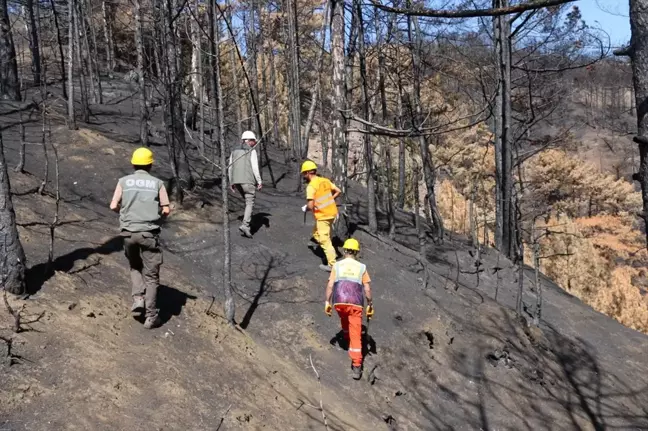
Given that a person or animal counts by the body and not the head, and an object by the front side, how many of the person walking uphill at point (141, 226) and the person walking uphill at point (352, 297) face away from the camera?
2

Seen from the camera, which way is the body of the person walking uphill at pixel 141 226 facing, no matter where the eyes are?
away from the camera

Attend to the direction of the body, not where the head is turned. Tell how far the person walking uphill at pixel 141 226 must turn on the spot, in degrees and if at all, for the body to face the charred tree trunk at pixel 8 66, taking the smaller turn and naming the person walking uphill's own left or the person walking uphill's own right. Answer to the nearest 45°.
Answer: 0° — they already face it

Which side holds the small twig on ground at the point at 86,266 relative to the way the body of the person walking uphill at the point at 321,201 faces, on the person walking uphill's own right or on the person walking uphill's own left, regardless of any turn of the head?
on the person walking uphill's own left

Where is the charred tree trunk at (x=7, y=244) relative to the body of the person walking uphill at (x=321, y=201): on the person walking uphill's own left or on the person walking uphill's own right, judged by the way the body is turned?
on the person walking uphill's own left

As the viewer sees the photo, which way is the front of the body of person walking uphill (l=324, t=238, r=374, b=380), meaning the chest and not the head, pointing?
away from the camera

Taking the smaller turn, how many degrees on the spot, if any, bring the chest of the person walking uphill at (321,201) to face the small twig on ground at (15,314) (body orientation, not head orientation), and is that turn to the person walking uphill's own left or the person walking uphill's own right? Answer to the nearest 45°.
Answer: approximately 90° to the person walking uphill's own left

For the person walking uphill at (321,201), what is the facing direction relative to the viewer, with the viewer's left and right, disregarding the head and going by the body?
facing away from the viewer and to the left of the viewer

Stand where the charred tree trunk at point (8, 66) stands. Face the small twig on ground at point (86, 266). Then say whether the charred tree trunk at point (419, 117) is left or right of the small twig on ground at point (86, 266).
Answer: left
